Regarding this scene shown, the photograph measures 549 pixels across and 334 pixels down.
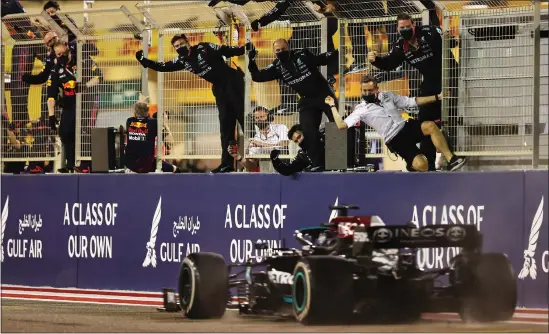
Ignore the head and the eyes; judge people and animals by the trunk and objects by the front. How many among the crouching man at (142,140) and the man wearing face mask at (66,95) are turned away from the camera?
1

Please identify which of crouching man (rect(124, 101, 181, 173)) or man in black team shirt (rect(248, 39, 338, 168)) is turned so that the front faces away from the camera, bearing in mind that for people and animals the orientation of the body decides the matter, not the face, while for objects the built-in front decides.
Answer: the crouching man

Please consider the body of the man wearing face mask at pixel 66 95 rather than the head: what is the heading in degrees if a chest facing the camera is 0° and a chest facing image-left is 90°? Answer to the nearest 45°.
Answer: approximately 315°

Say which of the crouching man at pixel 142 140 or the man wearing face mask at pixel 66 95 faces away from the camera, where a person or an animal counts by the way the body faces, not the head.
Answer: the crouching man

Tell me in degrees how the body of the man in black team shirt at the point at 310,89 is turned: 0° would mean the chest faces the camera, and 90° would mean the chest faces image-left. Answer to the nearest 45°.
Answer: approximately 45°

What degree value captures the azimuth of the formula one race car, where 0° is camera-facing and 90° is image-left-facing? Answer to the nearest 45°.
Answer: approximately 135°

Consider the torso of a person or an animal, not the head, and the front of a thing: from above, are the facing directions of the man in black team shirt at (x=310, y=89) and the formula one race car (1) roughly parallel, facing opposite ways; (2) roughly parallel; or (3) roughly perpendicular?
roughly perpendicular

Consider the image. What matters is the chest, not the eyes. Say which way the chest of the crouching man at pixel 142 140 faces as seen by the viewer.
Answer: away from the camera

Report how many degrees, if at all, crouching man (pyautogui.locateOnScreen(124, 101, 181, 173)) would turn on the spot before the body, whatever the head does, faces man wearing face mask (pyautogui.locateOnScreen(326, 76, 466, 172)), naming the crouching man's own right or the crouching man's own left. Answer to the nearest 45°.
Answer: approximately 135° to the crouching man's own right
